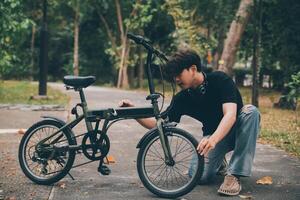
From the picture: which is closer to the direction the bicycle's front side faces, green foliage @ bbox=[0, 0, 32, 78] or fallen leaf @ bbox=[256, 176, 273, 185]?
the fallen leaf

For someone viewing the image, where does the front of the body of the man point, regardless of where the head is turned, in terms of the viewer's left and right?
facing the viewer and to the left of the viewer

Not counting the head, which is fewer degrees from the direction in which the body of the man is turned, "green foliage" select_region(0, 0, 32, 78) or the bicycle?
the bicycle

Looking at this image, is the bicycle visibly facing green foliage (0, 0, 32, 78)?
no

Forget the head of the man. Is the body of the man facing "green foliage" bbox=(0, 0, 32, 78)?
no

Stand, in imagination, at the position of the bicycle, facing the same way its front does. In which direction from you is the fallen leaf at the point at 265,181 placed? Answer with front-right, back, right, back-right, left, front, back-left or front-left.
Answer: front-left

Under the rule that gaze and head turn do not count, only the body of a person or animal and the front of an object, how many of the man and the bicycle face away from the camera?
0

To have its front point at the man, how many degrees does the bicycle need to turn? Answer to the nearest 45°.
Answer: approximately 45° to its left
